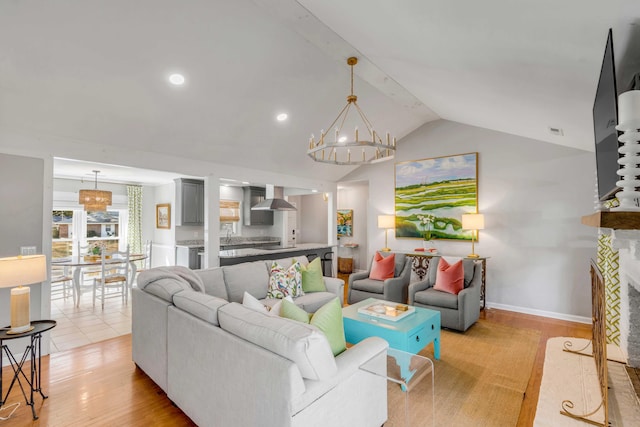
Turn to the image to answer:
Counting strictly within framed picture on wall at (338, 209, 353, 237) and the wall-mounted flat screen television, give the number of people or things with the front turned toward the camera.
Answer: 1

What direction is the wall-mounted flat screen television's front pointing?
to the viewer's left

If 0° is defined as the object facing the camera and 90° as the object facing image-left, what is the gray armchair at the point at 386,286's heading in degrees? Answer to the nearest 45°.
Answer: approximately 45°

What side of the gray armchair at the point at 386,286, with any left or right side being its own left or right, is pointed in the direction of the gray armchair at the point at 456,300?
left

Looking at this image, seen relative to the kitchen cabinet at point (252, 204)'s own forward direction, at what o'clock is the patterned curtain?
The patterned curtain is roughly at 3 o'clock from the kitchen cabinet.

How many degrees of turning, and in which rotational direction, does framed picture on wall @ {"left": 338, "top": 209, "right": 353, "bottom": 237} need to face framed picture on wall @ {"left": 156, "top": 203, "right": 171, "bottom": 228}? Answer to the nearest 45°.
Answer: approximately 90° to its right

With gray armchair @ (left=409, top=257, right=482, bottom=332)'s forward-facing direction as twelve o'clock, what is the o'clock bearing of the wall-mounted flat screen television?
The wall-mounted flat screen television is roughly at 10 o'clock from the gray armchair.

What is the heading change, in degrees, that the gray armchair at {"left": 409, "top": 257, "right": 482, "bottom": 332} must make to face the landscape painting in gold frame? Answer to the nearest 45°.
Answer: approximately 135° to its right

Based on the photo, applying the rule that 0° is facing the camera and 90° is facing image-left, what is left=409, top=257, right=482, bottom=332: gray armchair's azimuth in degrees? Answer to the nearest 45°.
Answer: approximately 45°

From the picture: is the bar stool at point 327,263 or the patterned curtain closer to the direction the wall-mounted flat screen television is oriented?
the patterned curtain

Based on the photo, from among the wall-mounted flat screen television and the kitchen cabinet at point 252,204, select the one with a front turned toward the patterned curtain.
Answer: the wall-mounted flat screen television

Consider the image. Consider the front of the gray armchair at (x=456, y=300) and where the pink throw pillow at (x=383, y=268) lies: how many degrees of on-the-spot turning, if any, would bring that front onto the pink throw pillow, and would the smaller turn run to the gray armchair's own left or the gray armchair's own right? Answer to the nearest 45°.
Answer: approximately 90° to the gray armchair's own right
